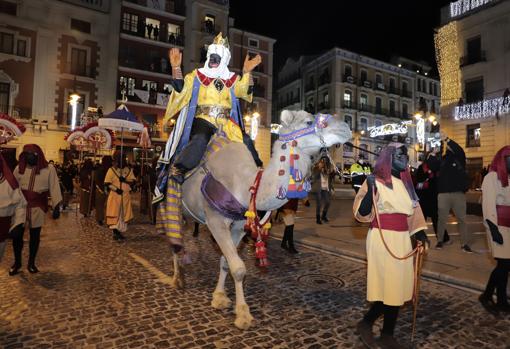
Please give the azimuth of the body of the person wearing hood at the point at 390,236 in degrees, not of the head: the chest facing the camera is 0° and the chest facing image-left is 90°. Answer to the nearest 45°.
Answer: approximately 315°

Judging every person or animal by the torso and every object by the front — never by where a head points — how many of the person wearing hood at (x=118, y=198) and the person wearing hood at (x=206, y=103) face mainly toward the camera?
2

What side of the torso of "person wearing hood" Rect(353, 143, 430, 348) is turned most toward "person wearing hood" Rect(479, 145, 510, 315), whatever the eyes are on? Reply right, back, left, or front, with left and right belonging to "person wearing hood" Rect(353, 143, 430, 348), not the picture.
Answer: left

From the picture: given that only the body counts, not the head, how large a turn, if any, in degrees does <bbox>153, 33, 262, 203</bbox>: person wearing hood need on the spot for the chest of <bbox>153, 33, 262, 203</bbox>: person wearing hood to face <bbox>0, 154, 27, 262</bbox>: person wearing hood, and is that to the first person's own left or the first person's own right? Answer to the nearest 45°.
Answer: approximately 90° to the first person's own right

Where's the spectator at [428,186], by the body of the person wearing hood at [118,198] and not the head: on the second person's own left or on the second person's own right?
on the second person's own left

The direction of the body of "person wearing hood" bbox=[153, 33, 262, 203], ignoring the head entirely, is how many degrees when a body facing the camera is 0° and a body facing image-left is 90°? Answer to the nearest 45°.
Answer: approximately 0°
